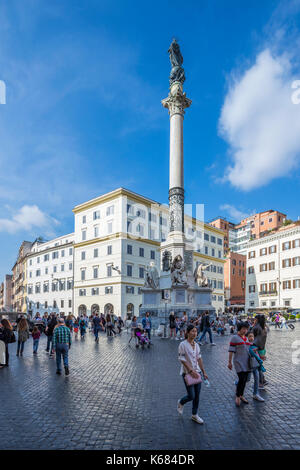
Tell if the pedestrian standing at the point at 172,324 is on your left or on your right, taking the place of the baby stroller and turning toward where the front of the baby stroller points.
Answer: on your left

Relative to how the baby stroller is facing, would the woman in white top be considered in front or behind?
in front

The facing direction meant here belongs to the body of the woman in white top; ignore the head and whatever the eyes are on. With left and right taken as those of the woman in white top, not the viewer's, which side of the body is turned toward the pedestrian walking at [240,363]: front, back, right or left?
left

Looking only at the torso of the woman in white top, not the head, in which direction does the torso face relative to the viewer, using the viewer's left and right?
facing the viewer and to the right of the viewer

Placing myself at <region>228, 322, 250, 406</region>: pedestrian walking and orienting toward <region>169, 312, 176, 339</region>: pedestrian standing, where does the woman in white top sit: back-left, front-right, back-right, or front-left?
back-left

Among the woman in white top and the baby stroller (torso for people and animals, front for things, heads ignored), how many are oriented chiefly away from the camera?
0

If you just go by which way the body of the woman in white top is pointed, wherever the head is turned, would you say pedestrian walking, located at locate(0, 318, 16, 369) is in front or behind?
behind

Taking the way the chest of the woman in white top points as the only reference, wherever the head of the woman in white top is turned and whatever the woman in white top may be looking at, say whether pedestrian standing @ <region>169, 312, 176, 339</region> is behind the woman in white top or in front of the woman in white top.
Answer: behind
